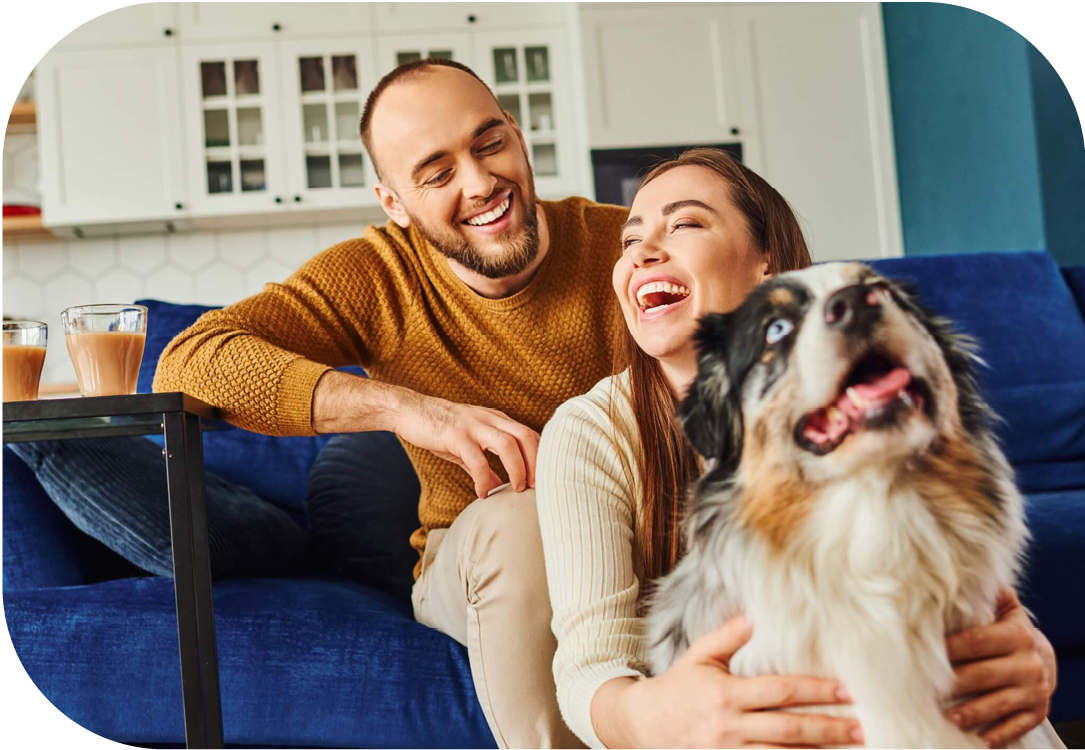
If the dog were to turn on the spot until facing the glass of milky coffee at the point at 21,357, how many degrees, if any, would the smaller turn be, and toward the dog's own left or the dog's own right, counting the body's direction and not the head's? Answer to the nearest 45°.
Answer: approximately 90° to the dog's own right

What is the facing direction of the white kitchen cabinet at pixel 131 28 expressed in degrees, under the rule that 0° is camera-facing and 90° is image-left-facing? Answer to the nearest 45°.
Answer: approximately 0°

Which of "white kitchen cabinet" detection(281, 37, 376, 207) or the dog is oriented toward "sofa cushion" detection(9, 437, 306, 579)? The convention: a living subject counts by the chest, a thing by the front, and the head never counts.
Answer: the white kitchen cabinet

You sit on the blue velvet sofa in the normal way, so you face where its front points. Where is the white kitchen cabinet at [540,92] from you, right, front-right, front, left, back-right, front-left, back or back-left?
back

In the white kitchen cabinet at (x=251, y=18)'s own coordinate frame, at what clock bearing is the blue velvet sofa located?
The blue velvet sofa is roughly at 12 o'clock from the white kitchen cabinet.

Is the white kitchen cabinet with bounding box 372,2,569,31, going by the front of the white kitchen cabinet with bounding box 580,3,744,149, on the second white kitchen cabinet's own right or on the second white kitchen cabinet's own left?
on the second white kitchen cabinet's own right

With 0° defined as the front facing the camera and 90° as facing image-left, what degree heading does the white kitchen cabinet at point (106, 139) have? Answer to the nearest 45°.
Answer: approximately 0°

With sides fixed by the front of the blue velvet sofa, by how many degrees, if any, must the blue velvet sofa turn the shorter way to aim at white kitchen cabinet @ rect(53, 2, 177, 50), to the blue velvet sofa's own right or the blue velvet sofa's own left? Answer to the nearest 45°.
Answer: approximately 135° to the blue velvet sofa's own right

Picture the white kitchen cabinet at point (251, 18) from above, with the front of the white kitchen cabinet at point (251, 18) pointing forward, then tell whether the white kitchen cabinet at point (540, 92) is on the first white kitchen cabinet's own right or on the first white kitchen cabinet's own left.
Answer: on the first white kitchen cabinet's own left
